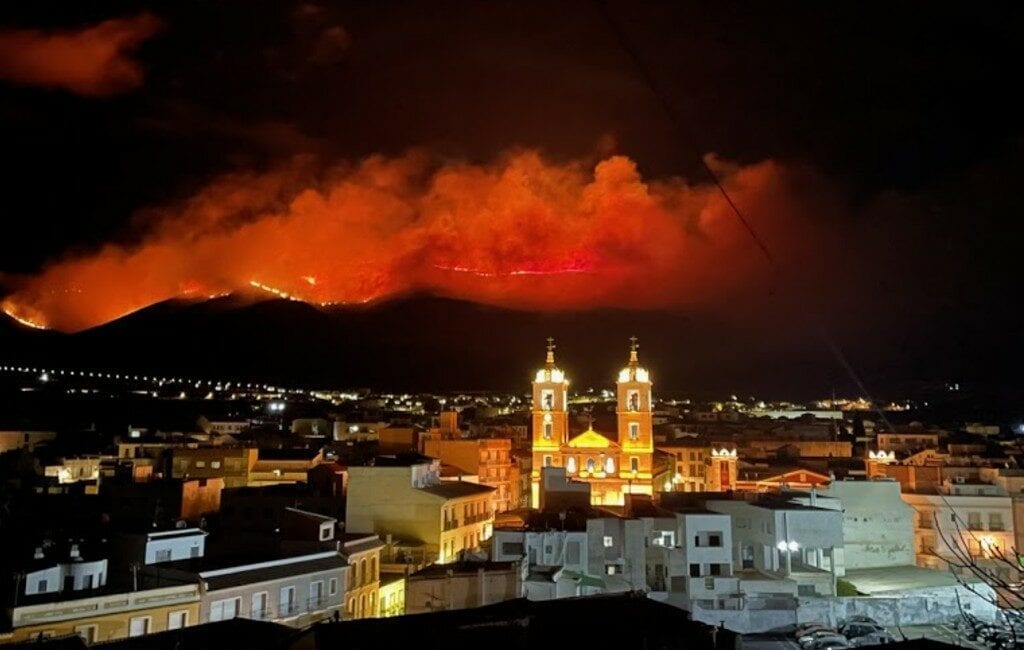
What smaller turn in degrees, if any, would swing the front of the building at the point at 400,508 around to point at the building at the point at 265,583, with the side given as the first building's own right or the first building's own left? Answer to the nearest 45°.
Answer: approximately 45° to the first building's own right

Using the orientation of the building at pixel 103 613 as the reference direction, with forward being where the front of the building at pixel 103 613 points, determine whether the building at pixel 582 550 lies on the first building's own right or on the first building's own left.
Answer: on the first building's own left

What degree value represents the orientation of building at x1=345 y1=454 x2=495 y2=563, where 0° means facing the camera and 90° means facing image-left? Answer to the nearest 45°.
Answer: approximately 315°

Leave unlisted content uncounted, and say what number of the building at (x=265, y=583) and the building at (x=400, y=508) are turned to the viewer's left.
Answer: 0

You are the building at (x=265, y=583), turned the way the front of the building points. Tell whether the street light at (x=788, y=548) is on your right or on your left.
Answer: on your left

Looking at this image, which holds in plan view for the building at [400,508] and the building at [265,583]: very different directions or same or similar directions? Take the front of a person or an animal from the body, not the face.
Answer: same or similar directions

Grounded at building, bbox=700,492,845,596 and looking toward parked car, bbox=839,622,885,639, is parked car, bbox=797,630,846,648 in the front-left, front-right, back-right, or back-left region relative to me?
front-right

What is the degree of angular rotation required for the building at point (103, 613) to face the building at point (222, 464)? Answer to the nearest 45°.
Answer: approximately 135° to its left

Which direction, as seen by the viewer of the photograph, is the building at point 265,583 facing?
facing the viewer and to the right of the viewer

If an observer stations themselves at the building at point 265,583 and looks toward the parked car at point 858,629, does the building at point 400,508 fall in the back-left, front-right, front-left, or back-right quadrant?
front-left

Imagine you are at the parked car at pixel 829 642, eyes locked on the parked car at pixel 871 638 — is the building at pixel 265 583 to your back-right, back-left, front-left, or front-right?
back-left

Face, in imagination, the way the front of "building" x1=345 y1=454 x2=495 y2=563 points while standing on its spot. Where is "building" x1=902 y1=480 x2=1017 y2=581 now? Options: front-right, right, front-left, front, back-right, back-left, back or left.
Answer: front-left

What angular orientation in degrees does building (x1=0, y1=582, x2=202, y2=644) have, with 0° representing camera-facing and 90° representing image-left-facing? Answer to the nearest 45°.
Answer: approximately 315°

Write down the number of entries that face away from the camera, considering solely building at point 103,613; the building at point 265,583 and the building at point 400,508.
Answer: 0
